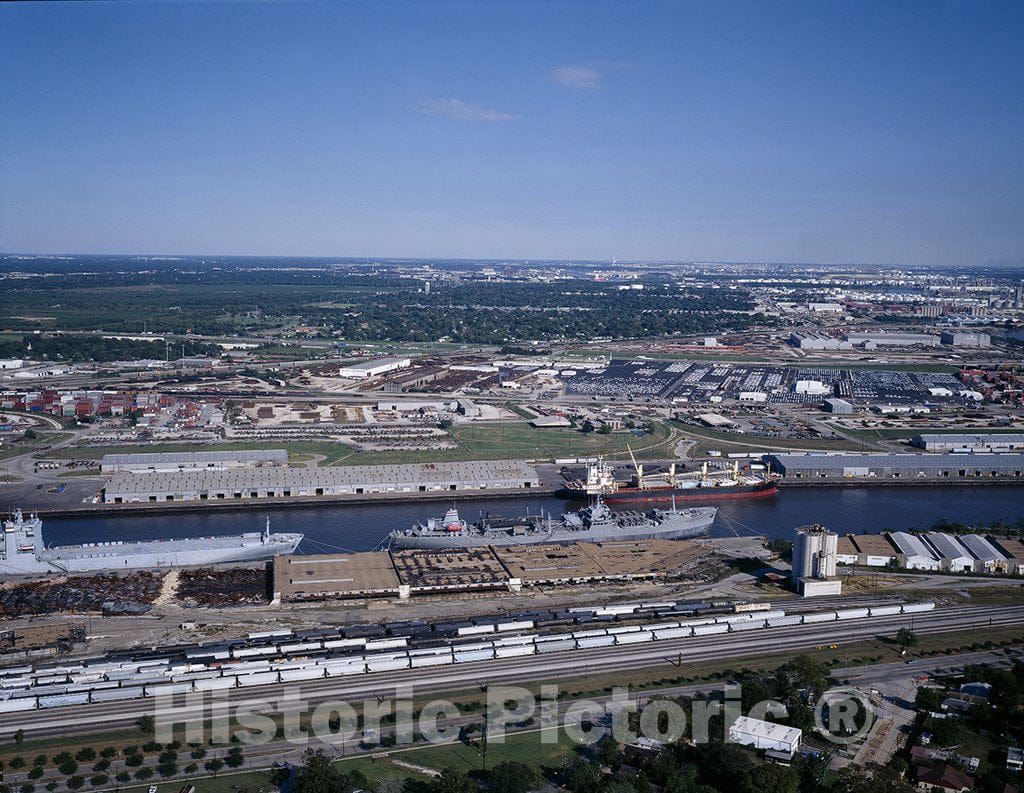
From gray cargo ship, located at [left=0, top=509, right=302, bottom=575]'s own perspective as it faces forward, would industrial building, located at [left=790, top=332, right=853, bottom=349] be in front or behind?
in front

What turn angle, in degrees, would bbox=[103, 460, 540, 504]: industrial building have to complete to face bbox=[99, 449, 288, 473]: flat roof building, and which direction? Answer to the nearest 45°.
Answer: approximately 135° to its right

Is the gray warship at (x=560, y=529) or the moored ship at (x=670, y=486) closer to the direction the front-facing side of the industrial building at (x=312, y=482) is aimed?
the gray warship

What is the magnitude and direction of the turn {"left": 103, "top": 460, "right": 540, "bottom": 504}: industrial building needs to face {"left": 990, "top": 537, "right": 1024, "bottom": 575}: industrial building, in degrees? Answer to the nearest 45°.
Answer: approximately 45° to its left

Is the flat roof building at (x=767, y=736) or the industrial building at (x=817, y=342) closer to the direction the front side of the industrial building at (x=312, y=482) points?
the flat roof building

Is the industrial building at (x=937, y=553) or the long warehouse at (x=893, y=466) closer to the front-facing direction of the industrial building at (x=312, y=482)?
the industrial building

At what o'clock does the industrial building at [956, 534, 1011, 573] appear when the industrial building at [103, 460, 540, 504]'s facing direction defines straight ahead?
the industrial building at [956, 534, 1011, 573] is roughly at 10 o'clock from the industrial building at [103, 460, 540, 504].

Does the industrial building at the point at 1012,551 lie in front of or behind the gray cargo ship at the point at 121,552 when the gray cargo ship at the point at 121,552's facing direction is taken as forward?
in front

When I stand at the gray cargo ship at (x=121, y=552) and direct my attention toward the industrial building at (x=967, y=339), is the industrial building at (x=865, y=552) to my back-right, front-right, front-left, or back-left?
front-right

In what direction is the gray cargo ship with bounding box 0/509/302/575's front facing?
to the viewer's right

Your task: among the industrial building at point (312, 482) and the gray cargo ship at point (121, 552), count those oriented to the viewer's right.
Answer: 1

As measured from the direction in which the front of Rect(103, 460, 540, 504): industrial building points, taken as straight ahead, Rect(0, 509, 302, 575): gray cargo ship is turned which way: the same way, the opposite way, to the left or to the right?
to the left

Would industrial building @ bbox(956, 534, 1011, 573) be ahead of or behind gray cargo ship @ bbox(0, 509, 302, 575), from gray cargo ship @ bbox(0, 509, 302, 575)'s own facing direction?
ahead

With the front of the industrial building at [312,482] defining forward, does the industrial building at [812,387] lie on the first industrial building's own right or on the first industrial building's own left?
on the first industrial building's own left

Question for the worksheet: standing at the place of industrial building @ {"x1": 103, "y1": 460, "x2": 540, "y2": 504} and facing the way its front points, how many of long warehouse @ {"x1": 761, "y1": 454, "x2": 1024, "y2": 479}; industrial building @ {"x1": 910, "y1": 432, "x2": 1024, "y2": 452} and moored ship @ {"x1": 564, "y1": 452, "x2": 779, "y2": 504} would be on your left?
3

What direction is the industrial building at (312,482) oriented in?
toward the camera

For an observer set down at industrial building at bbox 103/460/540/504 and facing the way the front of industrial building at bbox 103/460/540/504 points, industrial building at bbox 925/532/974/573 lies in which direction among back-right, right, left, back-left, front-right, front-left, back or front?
front-left

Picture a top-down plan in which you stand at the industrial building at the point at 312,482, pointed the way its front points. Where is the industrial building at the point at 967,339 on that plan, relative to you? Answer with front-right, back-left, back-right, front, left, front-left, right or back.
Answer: back-left

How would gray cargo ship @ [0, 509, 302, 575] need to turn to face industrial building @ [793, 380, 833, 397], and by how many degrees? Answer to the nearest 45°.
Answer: approximately 45° to its left
